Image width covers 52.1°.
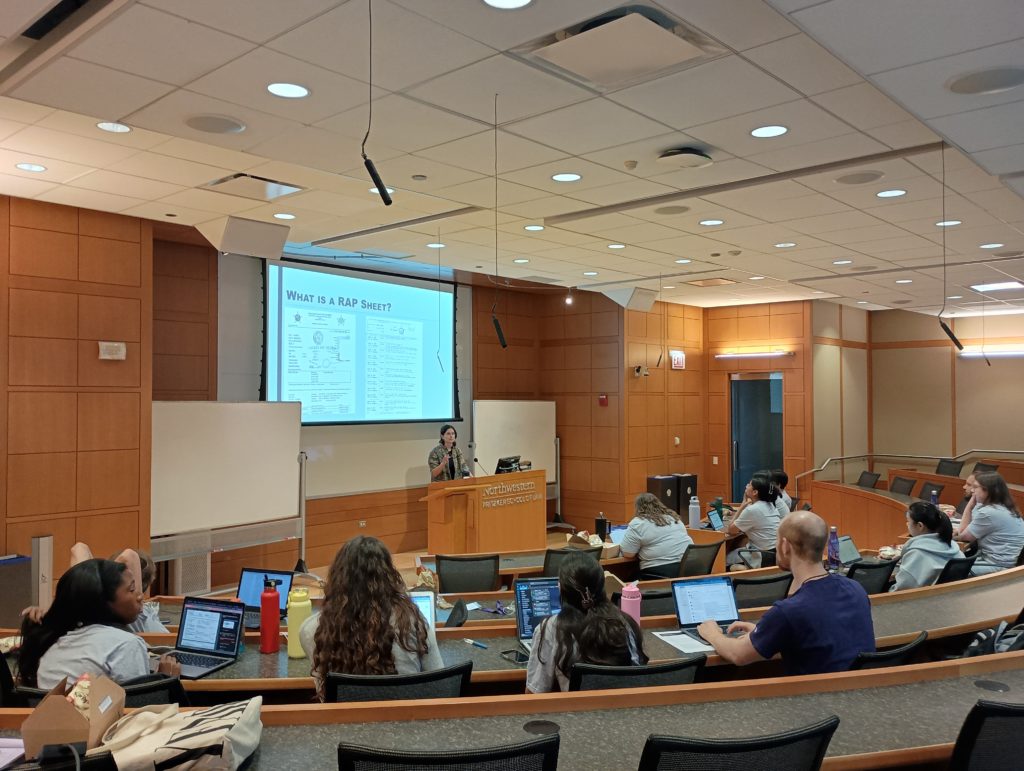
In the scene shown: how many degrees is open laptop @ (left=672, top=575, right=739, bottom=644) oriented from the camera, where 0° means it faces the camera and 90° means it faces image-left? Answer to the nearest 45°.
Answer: approximately 315°

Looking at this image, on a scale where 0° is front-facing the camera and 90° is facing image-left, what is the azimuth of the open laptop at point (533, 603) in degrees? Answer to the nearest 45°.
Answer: approximately 0°

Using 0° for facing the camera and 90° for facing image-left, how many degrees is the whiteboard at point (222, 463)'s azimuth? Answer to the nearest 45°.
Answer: approximately 315°

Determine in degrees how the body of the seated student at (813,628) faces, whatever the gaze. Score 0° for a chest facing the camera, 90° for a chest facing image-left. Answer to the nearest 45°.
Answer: approximately 135°

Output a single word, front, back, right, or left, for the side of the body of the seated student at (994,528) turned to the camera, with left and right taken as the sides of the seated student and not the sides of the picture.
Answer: left

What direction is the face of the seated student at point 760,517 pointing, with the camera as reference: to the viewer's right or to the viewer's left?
to the viewer's left

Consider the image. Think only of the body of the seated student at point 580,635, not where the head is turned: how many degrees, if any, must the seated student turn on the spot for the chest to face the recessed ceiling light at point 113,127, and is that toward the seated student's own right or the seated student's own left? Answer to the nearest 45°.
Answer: approximately 45° to the seated student's own left

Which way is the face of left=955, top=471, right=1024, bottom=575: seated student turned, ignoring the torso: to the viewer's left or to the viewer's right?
to the viewer's left

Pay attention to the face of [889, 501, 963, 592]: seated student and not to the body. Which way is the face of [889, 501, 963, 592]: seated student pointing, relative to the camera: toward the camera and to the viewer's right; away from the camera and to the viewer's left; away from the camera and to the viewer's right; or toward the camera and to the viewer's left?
away from the camera and to the viewer's left

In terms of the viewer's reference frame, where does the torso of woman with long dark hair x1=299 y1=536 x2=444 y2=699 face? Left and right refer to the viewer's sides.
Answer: facing away from the viewer

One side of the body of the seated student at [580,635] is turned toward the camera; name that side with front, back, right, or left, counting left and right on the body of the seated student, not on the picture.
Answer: back
